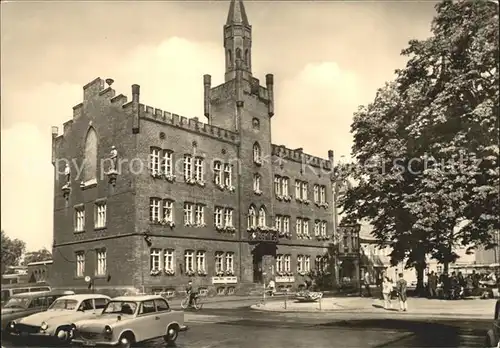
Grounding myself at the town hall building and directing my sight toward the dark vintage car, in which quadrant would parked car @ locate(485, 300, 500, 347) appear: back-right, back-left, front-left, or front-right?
front-left

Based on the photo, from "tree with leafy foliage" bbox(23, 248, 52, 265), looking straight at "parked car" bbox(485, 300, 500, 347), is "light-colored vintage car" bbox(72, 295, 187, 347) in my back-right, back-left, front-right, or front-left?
front-right

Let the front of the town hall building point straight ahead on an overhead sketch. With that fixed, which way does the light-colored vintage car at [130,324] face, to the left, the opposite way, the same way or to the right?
to the right

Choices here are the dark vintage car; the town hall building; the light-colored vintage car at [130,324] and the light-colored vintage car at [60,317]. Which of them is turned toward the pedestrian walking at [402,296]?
the town hall building

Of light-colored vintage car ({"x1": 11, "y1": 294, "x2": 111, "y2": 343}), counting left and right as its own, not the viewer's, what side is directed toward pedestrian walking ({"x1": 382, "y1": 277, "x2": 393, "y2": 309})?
back

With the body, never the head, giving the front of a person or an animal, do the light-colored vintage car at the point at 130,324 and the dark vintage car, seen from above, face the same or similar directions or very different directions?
same or similar directions

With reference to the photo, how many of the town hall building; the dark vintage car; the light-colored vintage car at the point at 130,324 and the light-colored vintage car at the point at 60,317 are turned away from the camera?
0

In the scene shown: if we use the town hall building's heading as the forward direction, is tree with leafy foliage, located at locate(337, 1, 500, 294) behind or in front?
in front

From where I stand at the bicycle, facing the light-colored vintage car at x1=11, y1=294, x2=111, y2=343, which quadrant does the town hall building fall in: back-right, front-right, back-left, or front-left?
back-right

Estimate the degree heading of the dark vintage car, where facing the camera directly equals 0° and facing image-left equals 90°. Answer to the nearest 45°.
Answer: approximately 45°

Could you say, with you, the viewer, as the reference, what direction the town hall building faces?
facing the viewer and to the right of the viewer

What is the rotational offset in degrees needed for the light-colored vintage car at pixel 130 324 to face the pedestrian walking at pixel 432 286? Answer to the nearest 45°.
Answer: approximately 180°

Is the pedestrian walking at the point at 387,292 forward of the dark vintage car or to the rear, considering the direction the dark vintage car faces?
to the rear

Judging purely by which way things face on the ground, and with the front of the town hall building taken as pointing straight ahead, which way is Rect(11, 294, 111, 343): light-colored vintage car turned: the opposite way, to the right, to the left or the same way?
to the right

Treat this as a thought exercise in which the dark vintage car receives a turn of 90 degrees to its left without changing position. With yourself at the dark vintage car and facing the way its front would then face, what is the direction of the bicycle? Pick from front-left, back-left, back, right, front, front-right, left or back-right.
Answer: left

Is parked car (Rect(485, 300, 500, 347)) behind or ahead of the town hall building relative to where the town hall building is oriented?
ahead

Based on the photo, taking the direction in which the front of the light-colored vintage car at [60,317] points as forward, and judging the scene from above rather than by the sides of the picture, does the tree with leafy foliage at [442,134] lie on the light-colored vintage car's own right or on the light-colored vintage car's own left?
on the light-colored vintage car's own left
